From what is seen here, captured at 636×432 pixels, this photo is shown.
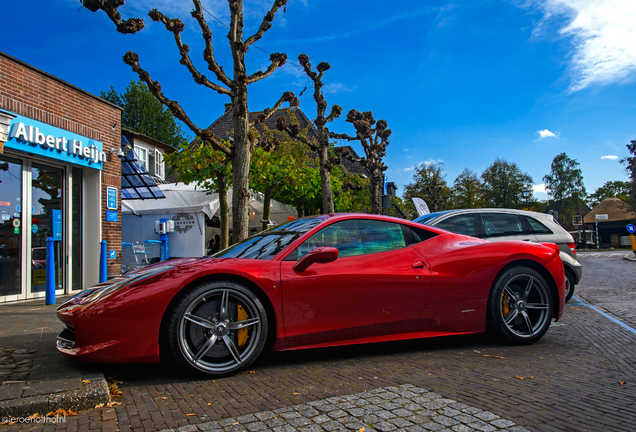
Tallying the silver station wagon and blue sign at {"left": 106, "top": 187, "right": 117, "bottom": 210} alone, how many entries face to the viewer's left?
1

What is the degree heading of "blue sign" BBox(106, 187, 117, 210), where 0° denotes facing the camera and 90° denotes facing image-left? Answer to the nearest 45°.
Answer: approximately 315°

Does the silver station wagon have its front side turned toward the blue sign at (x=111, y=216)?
yes

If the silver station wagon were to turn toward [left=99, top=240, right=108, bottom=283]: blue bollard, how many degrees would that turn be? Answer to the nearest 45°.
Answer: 0° — it already faces it

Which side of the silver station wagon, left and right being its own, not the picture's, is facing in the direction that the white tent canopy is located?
front

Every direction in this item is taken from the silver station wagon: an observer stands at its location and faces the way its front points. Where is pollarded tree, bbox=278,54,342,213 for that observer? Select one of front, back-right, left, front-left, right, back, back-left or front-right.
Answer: front-right

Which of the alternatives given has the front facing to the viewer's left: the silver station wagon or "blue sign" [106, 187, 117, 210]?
the silver station wagon

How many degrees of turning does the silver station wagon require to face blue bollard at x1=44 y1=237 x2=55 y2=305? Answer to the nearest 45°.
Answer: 0° — it already faces it

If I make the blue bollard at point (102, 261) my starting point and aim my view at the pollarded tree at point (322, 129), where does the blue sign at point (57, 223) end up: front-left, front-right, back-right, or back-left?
back-left

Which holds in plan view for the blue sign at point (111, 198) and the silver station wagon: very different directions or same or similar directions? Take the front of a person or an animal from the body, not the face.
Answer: very different directions

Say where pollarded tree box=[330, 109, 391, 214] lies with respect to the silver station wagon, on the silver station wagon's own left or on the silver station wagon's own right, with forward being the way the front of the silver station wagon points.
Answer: on the silver station wagon's own right

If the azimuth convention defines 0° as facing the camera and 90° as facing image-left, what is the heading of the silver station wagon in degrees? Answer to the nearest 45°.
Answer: approximately 90°

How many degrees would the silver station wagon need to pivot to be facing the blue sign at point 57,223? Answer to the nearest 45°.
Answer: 0° — it already faces it

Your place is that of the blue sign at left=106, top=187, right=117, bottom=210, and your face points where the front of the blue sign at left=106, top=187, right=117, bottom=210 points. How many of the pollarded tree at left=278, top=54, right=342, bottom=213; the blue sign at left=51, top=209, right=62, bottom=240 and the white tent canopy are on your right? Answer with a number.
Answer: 1
